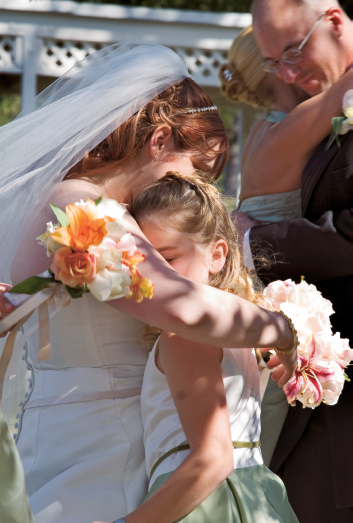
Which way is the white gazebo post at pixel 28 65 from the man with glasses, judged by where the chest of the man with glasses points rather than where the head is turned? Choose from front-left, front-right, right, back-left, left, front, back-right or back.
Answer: right

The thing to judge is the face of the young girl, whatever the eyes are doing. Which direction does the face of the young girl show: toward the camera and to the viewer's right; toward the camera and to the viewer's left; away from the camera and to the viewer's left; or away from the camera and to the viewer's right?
toward the camera and to the viewer's left

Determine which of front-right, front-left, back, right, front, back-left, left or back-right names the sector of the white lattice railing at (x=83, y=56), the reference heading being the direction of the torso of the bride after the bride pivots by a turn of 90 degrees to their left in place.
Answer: front

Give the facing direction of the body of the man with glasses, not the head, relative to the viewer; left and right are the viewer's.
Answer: facing the viewer and to the left of the viewer

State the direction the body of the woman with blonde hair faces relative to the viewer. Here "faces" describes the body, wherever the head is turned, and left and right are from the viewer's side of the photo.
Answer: facing away from the viewer and to the right of the viewer

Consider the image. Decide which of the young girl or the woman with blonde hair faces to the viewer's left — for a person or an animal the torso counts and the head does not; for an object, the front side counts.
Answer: the young girl

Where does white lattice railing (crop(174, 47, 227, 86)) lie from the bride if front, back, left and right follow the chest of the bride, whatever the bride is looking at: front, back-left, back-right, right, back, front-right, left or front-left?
left

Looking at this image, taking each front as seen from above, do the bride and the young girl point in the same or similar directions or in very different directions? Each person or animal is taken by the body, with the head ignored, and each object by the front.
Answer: very different directions

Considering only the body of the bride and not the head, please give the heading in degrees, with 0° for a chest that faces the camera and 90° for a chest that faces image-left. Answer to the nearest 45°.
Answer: approximately 270°

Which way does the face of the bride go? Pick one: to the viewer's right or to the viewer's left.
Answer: to the viewer's right

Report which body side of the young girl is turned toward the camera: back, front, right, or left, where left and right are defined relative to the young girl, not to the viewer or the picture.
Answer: left

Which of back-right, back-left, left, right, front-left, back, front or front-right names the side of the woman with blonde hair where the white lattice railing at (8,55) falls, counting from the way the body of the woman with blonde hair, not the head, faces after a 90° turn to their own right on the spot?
back

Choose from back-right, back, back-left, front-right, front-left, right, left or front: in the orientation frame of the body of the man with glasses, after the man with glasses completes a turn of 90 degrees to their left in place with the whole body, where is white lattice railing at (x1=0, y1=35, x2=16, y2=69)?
back

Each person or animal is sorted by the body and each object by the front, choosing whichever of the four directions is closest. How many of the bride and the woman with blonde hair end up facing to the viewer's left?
0

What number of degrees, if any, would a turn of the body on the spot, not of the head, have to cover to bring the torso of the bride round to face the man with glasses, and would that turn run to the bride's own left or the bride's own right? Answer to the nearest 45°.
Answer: approximately 45° to the bride's own left

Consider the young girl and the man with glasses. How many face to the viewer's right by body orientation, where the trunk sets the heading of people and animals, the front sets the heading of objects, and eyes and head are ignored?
0
